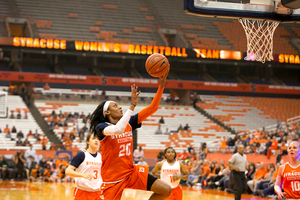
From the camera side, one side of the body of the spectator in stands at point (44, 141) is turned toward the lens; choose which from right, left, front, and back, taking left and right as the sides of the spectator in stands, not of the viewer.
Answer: front

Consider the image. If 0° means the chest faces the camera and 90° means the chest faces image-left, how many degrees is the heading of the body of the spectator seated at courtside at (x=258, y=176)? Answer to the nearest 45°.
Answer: approximately 45°

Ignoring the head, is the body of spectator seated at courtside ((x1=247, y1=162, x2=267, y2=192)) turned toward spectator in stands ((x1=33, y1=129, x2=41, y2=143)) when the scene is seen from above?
no

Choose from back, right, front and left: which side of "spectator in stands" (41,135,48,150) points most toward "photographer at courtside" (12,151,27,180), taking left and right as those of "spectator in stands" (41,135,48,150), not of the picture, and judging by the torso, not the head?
front

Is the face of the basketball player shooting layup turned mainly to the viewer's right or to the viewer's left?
to the viewer's right

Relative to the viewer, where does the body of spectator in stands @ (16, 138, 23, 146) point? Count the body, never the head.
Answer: toward the camera

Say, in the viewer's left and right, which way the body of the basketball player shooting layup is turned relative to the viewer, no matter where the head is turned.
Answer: facing the viewer and to the right of the viewer

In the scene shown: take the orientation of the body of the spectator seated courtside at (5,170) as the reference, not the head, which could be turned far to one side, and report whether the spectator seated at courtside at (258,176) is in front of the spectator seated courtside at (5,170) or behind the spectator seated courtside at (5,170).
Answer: in front

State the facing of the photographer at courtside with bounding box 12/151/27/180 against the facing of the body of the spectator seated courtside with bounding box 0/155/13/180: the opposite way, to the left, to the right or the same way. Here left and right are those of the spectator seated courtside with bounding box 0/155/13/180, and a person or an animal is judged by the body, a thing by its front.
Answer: the same way

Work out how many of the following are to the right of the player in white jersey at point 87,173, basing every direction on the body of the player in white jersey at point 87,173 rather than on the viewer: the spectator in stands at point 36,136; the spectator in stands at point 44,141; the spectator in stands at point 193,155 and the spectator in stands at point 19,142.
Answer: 0

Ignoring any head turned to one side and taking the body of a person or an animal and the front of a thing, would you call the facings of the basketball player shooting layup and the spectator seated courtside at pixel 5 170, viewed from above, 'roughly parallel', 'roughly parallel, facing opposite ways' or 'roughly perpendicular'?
roughly parallel

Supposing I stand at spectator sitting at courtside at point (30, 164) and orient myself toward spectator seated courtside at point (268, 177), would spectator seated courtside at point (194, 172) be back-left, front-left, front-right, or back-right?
front-left

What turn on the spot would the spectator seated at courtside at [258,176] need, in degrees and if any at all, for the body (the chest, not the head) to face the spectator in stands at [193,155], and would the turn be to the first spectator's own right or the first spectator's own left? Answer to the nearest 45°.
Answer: approximately 90° to the first spectator's own right

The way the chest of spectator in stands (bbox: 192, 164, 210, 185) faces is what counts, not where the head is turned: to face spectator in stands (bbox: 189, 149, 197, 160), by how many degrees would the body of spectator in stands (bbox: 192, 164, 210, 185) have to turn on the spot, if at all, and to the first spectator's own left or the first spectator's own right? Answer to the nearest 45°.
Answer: approximately 135° to the first spectator's own right

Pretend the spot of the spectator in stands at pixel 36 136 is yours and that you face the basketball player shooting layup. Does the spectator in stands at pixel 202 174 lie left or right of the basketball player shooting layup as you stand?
left

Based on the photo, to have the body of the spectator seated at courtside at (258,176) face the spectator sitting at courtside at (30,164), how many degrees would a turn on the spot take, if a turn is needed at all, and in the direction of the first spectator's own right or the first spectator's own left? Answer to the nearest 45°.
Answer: approximately 45° to the first spectator's own right

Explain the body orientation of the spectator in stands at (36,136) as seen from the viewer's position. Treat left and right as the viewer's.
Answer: facing the viewer

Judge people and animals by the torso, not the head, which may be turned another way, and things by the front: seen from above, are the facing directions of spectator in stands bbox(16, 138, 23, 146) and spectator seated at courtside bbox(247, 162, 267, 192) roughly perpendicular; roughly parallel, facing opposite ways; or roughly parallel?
roughly perpendicular

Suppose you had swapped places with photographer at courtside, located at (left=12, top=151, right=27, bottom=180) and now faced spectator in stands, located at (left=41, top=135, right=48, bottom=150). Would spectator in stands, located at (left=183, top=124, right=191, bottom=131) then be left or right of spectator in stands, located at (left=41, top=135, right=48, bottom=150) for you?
right

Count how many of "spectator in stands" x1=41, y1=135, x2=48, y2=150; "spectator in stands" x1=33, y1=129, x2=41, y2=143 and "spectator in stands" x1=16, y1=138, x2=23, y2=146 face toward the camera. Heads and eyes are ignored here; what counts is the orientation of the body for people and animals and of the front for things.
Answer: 3
